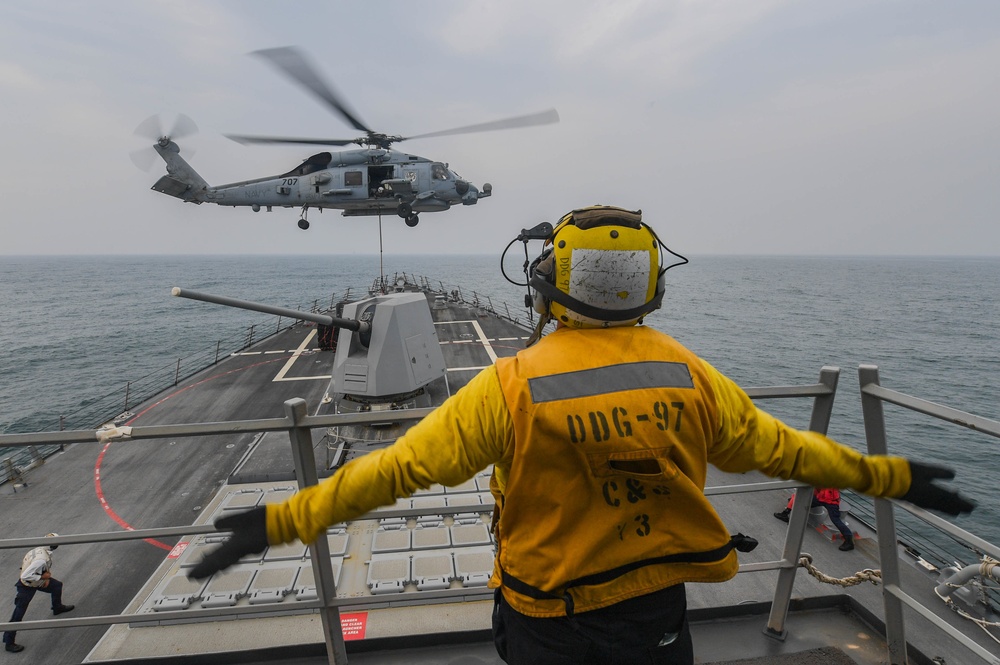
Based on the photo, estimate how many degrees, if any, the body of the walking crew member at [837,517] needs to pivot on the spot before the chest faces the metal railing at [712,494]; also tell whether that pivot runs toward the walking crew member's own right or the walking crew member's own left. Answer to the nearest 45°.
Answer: approximately 90° to the walking crew member's own left

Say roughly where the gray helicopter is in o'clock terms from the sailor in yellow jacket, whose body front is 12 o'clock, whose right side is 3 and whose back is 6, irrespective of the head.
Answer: The gray helicopter is roughly at 11 o'clock from the sailor in yellow jacket.

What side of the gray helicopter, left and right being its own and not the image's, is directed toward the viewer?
right

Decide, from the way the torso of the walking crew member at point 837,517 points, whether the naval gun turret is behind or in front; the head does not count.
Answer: in front

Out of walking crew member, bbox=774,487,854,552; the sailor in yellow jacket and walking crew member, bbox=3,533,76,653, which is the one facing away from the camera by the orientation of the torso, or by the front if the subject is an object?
the sailor in yellow jacket

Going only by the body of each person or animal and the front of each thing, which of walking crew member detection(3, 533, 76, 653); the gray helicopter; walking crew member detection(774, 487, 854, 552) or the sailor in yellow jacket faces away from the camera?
the sailor in yellow jacket

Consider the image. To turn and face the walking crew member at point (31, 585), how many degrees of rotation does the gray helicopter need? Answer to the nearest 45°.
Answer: approximately 90° to its right

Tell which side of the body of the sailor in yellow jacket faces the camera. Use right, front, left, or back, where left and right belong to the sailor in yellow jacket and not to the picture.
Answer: back

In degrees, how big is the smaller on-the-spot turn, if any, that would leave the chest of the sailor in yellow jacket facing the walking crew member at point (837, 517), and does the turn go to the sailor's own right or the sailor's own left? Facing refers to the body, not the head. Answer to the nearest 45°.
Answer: approximately 45° to the sailor's own right

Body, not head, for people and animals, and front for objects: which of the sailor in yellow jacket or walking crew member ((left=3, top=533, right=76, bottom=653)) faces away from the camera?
the sailor in yellow jacket
